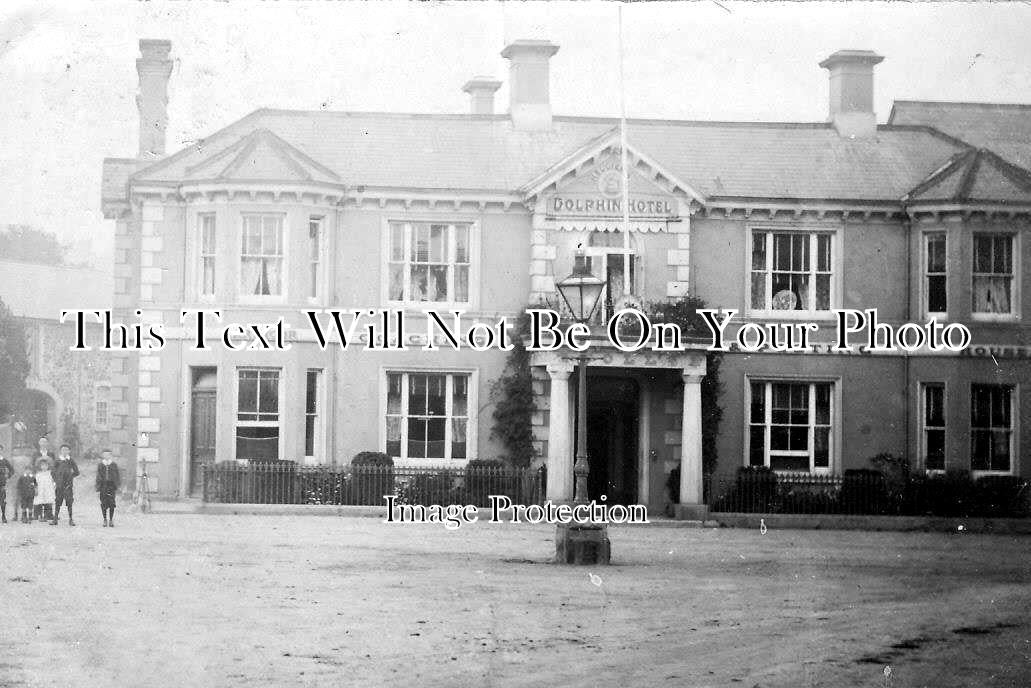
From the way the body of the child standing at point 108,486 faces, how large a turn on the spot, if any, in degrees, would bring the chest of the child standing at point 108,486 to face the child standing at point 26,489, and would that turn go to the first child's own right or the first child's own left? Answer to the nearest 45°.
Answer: approximately 90° to the first child's own right

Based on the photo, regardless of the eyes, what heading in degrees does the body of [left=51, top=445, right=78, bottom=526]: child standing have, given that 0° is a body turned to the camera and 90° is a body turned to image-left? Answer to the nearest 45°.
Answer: approximately 0°

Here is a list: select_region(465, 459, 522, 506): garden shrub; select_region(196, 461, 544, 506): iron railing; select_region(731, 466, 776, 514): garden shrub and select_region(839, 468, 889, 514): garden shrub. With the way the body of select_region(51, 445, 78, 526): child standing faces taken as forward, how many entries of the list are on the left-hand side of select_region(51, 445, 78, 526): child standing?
4

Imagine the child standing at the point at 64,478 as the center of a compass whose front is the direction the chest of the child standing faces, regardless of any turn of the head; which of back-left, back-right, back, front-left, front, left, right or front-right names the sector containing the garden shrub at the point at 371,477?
left

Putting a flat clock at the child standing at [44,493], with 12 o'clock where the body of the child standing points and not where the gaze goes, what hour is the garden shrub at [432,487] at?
The garden shrub is roughly at 9 o'clock from the child standing.

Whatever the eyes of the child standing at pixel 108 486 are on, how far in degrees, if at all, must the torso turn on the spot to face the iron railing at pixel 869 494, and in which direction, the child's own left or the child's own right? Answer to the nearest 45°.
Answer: approximately 90° to the child's own left

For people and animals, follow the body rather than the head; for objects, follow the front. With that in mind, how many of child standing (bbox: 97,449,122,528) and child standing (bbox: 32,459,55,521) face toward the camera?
2

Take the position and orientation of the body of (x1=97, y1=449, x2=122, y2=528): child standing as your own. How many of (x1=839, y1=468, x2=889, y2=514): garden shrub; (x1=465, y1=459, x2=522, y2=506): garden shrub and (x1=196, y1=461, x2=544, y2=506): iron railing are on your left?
3

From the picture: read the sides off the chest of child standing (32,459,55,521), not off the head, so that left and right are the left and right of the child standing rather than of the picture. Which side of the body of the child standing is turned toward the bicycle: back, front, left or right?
left
